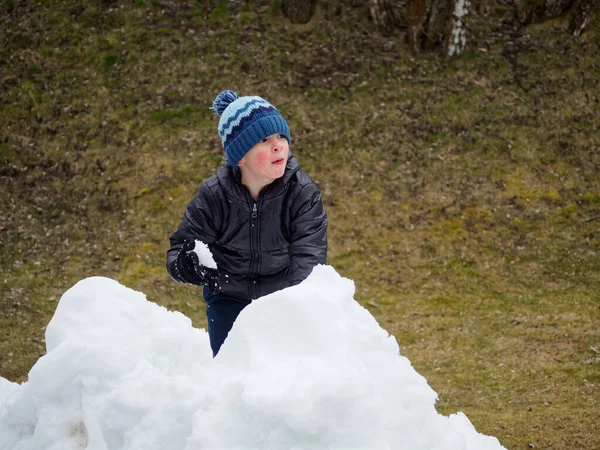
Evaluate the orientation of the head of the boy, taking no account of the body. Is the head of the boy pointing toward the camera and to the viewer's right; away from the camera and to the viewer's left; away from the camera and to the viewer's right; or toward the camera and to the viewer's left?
toward the camera and to the viewer's right

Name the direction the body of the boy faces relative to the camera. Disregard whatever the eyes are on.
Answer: toward the camera

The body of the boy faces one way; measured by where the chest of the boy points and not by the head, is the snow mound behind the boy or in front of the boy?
in front
